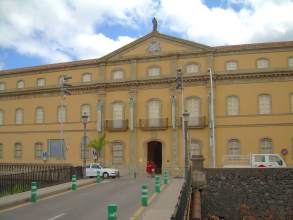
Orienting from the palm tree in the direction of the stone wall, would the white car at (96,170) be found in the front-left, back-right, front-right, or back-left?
front-right

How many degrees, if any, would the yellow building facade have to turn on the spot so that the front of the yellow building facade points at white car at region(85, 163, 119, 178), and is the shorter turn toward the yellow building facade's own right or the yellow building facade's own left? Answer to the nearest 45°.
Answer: approximately 45° to the yellow building facade's own right

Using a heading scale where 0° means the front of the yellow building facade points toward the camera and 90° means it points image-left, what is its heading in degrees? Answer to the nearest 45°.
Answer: approximately 0°

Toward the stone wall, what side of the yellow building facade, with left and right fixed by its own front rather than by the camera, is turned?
front

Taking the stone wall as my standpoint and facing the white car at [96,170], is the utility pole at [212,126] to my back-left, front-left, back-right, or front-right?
front-right
